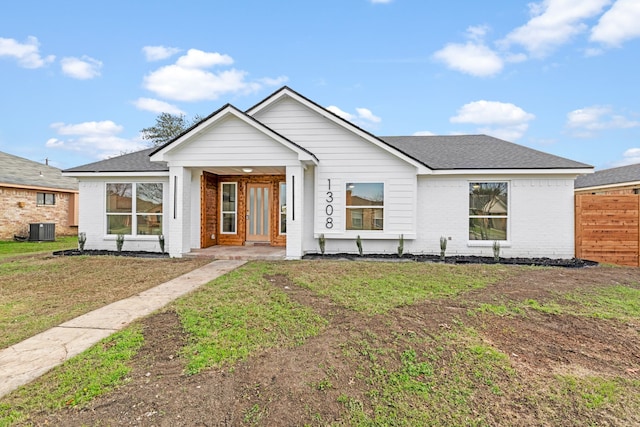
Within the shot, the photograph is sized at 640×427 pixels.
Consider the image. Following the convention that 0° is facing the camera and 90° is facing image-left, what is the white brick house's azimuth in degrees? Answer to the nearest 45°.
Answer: approximately 0°

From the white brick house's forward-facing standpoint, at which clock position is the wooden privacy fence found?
The wooden privacy fence is roughly at 9 o'clock from the white brick house.

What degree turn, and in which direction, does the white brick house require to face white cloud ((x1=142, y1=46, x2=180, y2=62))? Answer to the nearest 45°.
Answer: approximately 135° to its right

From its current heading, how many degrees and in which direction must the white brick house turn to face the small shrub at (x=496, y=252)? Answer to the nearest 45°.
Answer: approximately 90° to its left

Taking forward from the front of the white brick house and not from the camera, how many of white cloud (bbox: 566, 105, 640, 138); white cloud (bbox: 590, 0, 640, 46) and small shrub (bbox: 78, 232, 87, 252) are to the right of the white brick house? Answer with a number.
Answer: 1

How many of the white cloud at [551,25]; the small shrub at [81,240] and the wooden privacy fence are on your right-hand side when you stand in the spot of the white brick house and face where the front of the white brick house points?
1

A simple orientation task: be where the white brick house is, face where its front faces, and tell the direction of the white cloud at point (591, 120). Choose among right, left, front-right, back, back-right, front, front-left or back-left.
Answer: back-left

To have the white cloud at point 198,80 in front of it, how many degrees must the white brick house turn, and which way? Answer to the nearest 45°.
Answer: approximately 135° to its right

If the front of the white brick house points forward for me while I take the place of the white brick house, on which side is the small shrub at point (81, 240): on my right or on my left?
on my right

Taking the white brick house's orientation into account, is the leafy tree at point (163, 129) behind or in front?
behind
